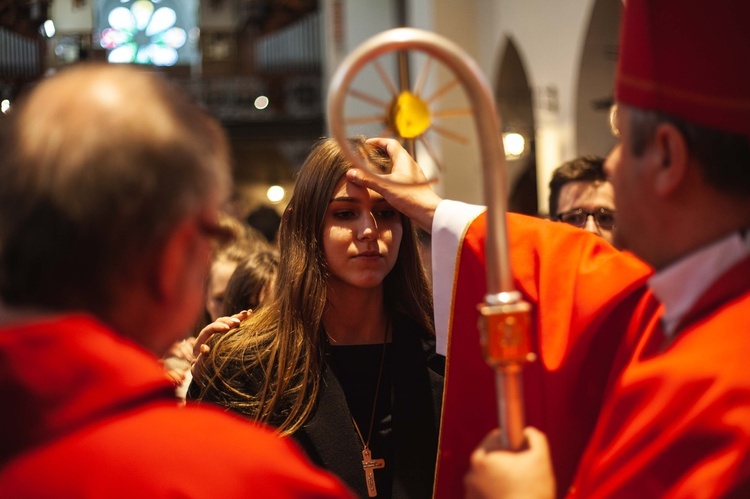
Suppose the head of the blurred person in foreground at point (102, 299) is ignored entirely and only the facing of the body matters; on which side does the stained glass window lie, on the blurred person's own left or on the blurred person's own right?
on the blurred person's own left

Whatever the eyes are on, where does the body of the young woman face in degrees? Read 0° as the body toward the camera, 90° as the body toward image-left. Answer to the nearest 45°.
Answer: approximately 315°

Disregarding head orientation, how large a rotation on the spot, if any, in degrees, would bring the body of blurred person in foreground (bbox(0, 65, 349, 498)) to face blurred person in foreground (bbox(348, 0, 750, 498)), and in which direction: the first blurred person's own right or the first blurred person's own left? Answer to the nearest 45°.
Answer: approximately 45° to the first blurred person's own right

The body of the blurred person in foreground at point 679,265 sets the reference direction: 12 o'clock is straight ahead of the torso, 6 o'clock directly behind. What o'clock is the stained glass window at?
The stained glass window is roughly at 2 o'clock from the blurred person in foreground.

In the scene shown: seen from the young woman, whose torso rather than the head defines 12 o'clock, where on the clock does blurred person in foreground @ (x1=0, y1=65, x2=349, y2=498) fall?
The blurred person in foreground is roughly at 2 o'clock from the young woman.

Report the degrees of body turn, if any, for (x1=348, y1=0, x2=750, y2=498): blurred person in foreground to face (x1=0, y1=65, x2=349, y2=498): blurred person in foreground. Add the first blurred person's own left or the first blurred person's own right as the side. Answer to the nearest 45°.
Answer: approximately 45° to the first blurred person's own left

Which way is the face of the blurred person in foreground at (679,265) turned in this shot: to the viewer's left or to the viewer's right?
to the viewer's left

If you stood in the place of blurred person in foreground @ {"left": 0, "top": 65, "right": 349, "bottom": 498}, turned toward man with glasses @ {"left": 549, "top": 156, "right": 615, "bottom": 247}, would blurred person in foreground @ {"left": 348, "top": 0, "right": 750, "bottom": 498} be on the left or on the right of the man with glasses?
right

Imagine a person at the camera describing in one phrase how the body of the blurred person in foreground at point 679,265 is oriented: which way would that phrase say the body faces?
to the viewer's left

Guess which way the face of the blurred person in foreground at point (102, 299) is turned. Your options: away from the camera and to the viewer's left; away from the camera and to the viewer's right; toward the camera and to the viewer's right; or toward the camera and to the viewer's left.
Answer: away from the camera and to the viewer's right

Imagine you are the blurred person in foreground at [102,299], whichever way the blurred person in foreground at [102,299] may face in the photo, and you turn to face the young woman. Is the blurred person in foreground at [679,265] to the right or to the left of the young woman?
right

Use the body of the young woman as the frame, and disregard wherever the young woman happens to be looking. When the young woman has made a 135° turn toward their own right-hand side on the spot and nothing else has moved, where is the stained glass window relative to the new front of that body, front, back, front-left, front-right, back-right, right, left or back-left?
right

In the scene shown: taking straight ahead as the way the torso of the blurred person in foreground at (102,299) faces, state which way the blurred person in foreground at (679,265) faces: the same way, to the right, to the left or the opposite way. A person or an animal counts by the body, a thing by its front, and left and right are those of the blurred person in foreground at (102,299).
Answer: to the left
